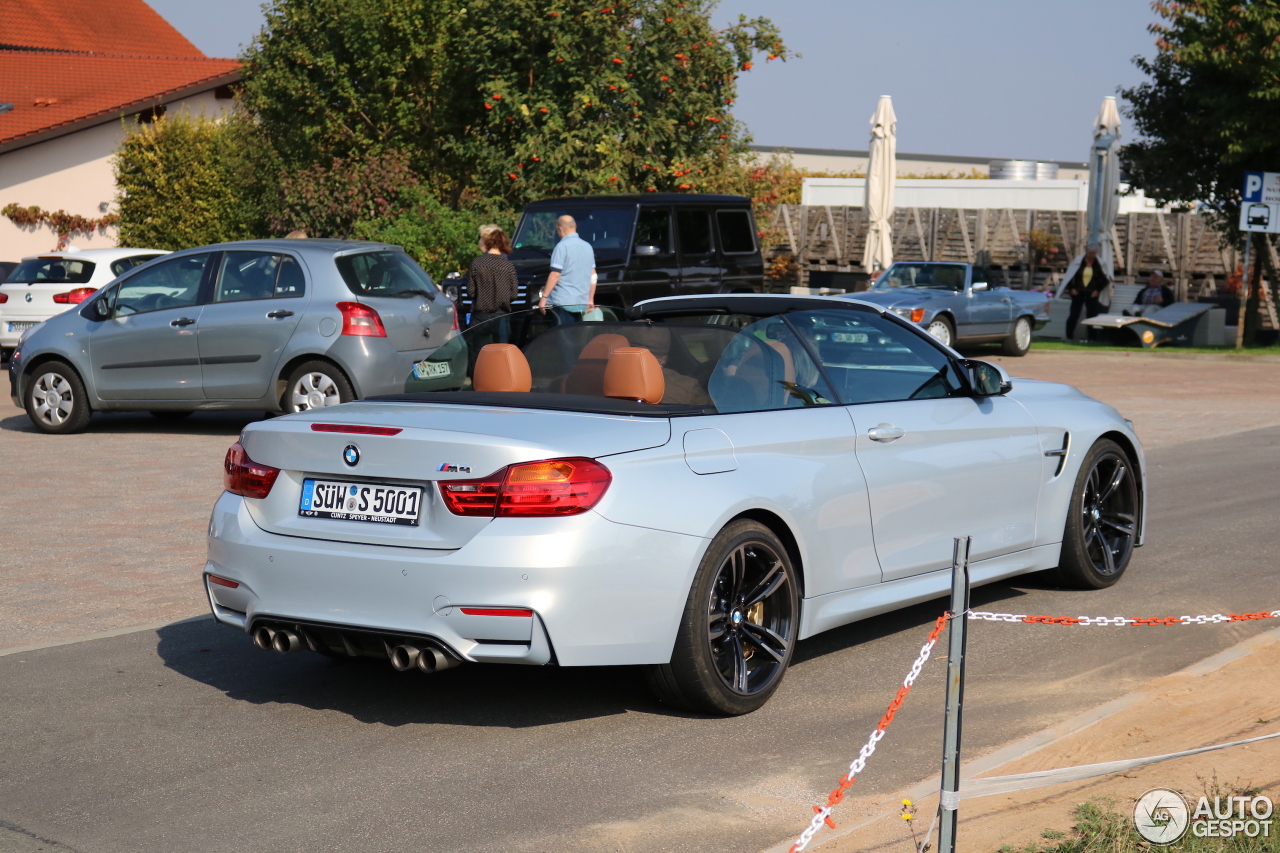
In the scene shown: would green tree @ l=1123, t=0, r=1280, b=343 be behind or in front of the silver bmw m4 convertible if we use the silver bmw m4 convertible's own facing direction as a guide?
in front

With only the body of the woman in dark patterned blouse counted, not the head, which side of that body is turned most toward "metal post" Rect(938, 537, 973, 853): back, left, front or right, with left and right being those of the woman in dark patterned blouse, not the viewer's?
back

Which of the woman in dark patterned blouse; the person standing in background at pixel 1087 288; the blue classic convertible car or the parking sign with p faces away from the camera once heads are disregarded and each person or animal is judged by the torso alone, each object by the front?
the woman in dark patterned blouse

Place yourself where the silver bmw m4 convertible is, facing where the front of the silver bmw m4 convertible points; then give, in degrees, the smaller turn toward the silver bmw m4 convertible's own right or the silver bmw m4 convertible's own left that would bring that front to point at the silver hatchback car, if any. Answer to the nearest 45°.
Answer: approximately 90° to the silver bmw m4 convertible's own left

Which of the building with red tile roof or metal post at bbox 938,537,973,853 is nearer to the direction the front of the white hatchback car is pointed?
the building with red tile roof

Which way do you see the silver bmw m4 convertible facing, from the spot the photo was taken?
facing away from the viewer and to the right of the viewer

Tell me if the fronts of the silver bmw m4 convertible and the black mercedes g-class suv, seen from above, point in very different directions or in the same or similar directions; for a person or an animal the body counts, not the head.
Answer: very different directions

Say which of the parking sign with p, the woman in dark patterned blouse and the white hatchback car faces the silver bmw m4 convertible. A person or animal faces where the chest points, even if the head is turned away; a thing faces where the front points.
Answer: the parking sign with p

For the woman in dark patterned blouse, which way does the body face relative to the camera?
away from the camera

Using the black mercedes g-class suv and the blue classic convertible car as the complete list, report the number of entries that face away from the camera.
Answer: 0

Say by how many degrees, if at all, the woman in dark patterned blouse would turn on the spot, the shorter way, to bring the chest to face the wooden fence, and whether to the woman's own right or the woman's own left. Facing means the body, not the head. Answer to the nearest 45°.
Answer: approximately 45° to the woman's own right

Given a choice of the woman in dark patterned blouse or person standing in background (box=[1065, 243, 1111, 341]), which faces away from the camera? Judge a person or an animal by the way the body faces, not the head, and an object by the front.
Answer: the woman in dark patterned blouse

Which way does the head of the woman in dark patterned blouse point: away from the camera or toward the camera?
away from the camera

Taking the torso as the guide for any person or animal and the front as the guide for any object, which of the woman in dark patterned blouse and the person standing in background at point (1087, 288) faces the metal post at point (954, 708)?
the person standing in background

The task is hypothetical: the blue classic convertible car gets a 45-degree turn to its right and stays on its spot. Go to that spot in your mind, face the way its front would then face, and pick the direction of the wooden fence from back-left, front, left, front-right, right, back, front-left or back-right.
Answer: right

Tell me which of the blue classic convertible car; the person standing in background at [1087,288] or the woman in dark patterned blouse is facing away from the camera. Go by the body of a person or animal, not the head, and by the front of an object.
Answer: the woman in dark patterned blouse
